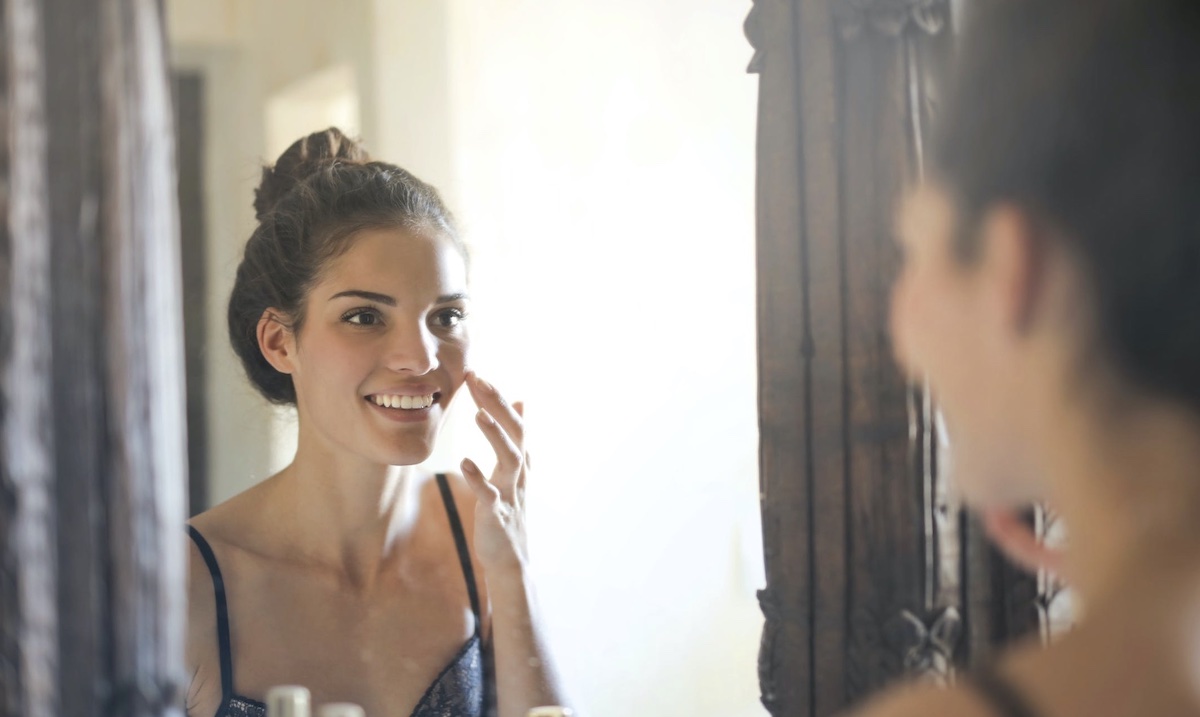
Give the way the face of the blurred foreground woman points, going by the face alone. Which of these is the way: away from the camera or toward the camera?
away from the camera

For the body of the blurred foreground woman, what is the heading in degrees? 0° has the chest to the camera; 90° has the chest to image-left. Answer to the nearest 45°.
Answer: approximately 135°
